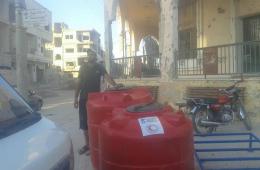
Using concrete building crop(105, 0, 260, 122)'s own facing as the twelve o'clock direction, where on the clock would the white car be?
The white car is roughly at 11 o'clock from the concrete building.

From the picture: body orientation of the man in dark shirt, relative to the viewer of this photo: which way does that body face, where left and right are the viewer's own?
facing the viewer

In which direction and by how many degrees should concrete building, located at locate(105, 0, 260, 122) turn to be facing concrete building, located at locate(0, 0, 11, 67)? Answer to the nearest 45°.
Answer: approximately 90° to its right

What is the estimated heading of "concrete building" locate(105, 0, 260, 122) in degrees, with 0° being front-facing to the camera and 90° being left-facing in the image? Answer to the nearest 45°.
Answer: approximately 45°

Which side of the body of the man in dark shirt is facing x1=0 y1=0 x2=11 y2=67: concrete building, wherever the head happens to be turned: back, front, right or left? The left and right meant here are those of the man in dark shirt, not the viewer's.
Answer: back

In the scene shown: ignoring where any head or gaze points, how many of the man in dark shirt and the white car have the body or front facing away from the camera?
0

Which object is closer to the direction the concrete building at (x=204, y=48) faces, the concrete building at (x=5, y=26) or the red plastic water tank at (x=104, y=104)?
the red plastic water tank

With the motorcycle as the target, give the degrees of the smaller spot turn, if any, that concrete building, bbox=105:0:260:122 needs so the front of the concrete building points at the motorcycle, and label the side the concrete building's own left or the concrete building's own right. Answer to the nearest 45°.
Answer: approximately 45° to the concrete building's own left

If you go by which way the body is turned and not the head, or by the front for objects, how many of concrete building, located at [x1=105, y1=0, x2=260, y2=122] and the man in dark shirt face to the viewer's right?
0

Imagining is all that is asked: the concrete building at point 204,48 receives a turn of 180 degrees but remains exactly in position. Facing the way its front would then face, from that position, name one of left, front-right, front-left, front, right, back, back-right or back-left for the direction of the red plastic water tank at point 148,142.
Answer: back-right

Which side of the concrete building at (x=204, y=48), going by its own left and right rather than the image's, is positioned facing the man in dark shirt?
front

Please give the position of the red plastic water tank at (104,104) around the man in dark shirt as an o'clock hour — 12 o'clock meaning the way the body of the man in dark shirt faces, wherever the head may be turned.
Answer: The red plastic water tank is roughly at 10 o'clock from the man in dark shirt.

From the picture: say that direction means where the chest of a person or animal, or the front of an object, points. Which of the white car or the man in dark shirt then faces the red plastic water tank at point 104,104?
the man in dark shirt

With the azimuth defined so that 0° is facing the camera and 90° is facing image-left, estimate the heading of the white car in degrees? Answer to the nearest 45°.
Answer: approximately 315°

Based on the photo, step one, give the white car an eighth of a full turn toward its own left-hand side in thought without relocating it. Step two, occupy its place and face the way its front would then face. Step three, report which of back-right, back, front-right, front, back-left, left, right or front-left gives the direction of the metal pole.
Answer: left
